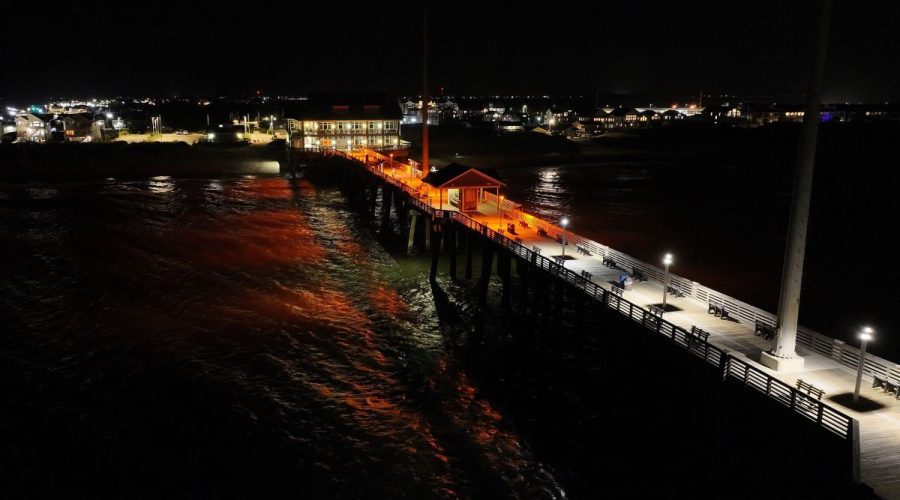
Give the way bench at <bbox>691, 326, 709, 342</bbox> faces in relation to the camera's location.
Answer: facing away from the viewer and to the right of the viewer

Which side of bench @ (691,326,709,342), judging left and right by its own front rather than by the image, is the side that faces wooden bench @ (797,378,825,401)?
right

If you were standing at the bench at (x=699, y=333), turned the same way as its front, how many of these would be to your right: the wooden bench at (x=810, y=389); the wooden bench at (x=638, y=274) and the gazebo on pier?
1
